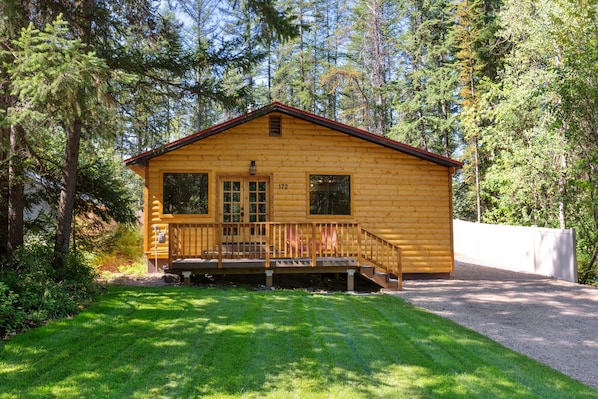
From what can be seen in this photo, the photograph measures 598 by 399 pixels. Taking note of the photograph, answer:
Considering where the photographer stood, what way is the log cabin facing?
facing the viewer

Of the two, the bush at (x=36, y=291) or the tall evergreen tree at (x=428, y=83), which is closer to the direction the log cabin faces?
the bush

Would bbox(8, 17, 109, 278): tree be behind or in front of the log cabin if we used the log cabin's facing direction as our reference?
in front

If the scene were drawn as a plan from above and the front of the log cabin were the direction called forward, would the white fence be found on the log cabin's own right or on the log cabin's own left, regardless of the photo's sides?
on the log cabin's own left

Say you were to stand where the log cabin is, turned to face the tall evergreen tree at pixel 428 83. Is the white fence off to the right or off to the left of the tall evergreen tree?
right

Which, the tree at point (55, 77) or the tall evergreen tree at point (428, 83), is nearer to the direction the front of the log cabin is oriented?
the tree

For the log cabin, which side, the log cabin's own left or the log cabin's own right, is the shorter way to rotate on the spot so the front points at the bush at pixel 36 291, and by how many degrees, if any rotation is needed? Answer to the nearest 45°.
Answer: approximately 45° to the log cabin's own right
